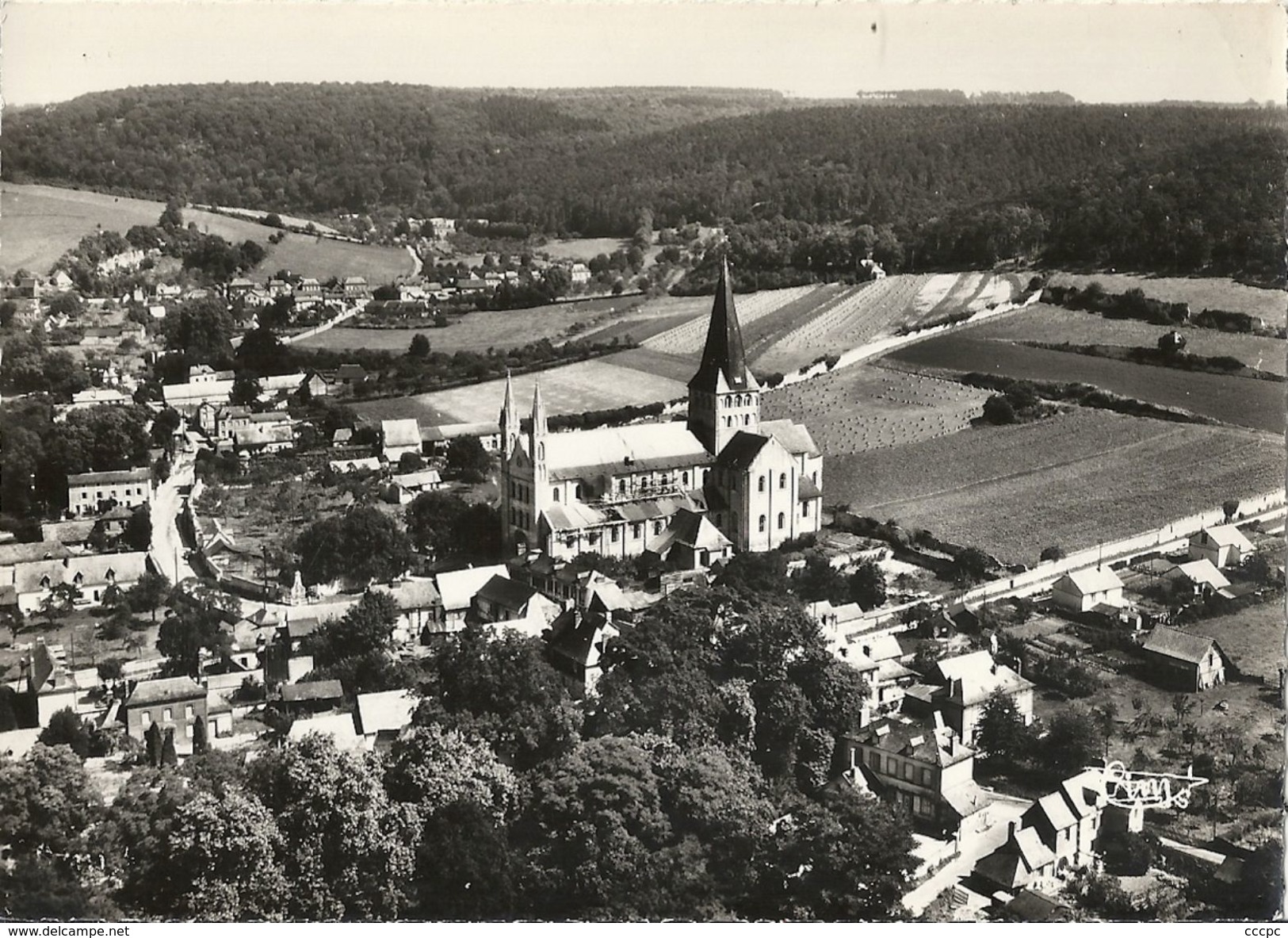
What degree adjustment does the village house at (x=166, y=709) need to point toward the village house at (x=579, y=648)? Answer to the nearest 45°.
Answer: approximately 90° to its left

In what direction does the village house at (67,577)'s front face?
toward the camera

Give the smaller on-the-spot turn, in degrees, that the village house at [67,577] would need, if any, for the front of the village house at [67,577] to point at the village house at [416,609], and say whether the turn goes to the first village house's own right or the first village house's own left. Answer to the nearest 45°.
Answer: approximately 45° to the first village house's own left

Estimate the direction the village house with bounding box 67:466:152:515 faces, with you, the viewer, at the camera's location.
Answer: facing the viewer

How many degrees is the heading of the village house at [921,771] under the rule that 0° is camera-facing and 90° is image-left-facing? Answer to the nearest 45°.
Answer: approximately 45°

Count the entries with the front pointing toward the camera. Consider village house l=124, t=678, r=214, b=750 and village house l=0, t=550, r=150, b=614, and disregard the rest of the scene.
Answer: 2

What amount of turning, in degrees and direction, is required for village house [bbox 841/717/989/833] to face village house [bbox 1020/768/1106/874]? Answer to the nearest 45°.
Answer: approximately 90° to its left

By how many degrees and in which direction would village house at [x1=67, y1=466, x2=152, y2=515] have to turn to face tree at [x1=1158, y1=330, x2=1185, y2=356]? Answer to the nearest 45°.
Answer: approximately 90° to its left

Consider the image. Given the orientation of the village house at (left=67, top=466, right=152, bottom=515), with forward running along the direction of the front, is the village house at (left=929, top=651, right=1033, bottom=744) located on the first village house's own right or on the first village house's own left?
on the first village house's own left

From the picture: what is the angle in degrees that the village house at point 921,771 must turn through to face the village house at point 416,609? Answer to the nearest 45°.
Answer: approximately 90° to its right

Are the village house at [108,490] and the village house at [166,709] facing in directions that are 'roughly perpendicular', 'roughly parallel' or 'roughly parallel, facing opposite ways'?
roughly parallel

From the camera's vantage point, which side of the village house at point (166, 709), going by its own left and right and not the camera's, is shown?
front

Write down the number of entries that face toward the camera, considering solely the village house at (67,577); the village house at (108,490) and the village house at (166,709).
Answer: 3

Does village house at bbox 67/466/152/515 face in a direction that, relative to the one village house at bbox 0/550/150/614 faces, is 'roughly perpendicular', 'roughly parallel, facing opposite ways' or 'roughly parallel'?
roughly parallel

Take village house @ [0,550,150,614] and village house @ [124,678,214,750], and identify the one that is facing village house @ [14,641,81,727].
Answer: village house @ [0,550,150,614]
